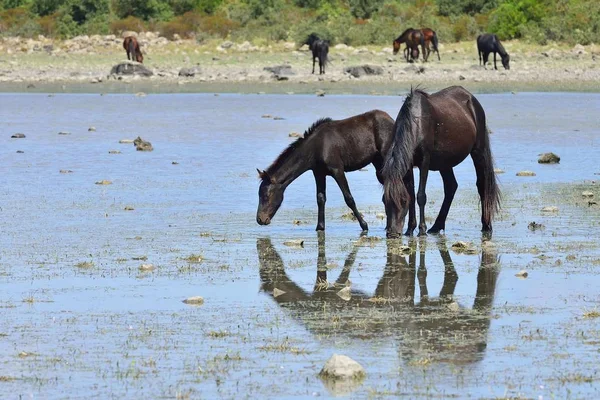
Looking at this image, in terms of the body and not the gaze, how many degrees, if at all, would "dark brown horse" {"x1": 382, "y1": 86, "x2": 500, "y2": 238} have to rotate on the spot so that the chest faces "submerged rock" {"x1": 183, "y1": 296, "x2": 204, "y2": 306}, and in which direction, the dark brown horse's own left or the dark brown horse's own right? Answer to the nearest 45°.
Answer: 0° — it already faces it

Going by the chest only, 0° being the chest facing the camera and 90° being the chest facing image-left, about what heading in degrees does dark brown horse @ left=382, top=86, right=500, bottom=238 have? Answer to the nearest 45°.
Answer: approximately 45°

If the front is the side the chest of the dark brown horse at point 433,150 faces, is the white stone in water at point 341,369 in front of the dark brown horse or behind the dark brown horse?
in front

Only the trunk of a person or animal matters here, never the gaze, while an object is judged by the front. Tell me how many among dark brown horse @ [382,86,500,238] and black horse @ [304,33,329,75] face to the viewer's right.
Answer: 0

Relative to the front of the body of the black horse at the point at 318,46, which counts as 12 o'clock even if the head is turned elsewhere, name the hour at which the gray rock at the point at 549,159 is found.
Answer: The gray rock is roughly at 10 o'clock from the black horse.

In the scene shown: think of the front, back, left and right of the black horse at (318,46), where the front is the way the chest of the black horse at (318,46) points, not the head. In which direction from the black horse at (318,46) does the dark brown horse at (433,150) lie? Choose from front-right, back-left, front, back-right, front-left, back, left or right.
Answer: front-left

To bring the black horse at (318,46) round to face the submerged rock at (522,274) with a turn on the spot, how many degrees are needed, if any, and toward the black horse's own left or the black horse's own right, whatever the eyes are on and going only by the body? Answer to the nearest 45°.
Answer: approximately 45° to the black horse's own left

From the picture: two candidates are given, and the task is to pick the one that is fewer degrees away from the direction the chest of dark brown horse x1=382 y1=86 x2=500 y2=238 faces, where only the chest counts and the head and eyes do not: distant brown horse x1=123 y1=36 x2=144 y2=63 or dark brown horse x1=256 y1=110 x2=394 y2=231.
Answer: the dark brown horse
